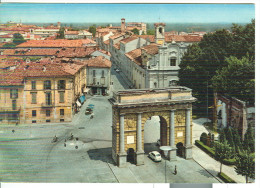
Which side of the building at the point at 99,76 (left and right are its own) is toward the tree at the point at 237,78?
left

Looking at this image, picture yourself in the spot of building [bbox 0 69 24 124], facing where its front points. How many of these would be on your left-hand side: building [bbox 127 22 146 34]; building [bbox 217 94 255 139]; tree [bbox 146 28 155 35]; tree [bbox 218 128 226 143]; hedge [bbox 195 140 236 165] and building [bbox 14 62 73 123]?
6

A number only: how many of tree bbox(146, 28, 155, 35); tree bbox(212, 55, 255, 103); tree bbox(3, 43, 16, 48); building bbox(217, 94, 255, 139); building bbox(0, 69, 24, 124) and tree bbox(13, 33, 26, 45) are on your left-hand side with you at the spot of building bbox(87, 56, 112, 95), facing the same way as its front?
3

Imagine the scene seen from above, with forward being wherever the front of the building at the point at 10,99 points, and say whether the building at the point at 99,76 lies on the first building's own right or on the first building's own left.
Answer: on the first building's own left

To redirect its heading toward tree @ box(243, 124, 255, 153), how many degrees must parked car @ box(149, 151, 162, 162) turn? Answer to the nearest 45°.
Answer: approximately 45° to its left

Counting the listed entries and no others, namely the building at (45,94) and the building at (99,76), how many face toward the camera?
2

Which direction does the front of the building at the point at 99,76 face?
toward the camera

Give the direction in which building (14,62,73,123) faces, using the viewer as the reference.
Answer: facing the viewer

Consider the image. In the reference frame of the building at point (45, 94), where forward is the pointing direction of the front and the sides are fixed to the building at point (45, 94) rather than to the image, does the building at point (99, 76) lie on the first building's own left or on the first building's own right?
on the first building's own left

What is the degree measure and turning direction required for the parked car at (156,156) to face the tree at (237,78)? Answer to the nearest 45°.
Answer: approximately 90° to its left

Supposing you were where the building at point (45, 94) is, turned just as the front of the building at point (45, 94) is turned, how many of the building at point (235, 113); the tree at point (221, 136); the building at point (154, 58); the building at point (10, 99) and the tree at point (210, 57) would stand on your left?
4
